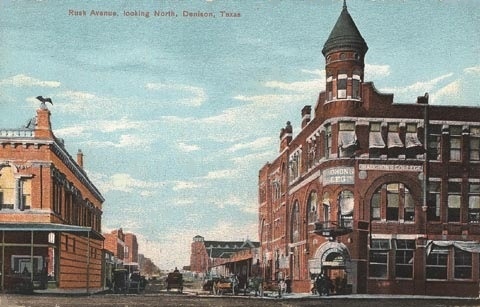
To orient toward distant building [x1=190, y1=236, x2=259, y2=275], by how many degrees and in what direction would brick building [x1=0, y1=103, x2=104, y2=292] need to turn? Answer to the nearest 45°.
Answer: approximately 90° to its left

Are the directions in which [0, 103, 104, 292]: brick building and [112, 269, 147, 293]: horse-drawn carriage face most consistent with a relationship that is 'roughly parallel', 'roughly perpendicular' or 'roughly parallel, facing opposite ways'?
roughly perpendicular
